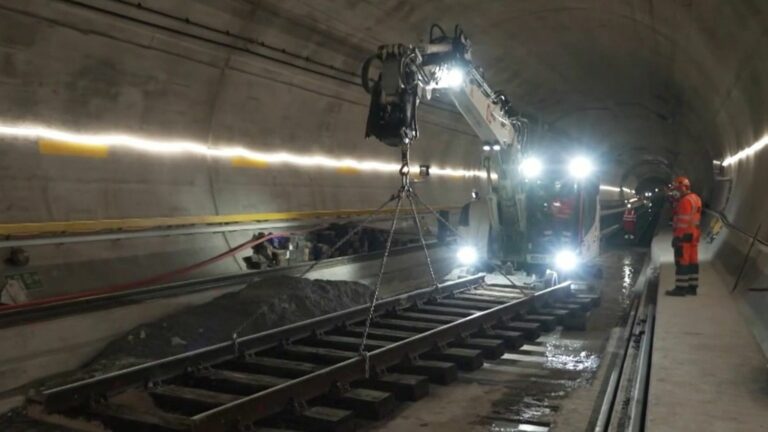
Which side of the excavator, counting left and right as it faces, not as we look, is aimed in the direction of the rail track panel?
front

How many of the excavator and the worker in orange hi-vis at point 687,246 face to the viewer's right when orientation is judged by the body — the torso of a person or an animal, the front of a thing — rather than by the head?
0

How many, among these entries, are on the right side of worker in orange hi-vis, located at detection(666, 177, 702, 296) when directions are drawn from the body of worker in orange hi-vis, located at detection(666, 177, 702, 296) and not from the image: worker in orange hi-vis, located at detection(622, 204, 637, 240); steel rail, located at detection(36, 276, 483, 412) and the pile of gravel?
1

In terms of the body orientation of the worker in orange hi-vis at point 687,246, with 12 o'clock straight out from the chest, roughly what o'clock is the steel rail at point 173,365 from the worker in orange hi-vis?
The steel rail is roughly at 10 o'clock from the worker in orange hi-vis.

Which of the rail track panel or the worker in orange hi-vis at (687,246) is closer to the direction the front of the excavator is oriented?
the rail track panel

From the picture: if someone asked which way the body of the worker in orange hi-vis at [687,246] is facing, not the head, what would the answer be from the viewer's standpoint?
to the viewer's left

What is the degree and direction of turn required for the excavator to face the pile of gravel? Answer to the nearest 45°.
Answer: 0° — it already faces it

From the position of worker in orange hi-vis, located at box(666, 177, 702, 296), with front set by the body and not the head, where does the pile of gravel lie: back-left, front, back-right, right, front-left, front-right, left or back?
front-left

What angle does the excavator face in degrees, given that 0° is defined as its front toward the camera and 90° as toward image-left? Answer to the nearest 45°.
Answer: approximately 45°

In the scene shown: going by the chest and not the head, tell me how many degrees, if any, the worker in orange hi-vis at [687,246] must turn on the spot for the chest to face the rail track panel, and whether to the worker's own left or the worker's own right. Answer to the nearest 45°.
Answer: approximately 45° to the worker's own left

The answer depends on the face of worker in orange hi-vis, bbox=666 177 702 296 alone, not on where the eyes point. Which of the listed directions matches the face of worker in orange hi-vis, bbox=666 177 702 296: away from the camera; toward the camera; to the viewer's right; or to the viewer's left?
to the viewer's left

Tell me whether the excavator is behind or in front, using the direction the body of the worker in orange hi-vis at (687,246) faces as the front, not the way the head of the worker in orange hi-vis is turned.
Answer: in front
